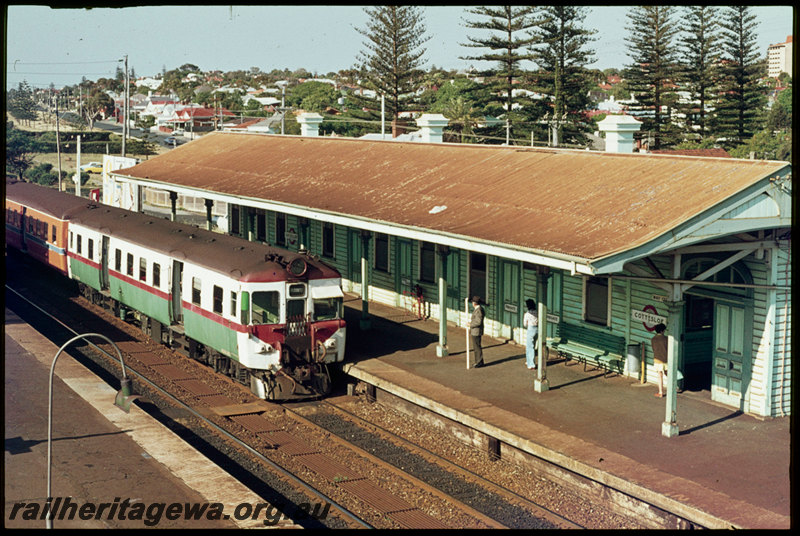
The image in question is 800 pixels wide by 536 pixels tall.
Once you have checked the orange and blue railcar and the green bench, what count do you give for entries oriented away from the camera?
0

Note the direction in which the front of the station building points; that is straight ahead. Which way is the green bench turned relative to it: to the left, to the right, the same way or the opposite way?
the same way

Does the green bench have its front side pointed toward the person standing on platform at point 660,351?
no

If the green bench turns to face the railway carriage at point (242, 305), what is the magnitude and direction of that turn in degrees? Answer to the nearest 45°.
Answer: approximately 45° to its right

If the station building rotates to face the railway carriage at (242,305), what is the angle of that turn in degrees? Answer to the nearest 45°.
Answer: approximately 45° to its right

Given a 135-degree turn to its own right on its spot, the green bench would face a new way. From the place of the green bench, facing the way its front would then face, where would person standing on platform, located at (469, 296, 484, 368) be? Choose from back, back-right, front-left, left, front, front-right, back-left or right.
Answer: left

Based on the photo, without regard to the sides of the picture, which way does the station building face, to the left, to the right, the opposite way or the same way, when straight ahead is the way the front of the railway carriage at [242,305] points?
to the right

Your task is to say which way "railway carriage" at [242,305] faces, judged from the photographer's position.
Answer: facing the viewer and to the right of the viewer

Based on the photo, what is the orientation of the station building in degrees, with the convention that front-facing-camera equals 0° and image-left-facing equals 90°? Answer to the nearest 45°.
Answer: approximately 45°

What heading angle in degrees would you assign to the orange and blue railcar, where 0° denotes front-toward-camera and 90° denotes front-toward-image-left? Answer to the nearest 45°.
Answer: approximately 315°
